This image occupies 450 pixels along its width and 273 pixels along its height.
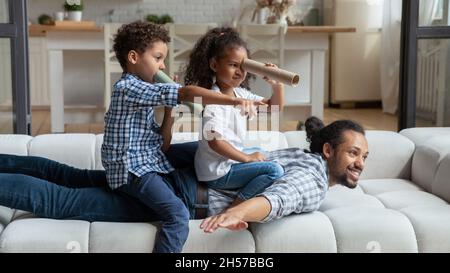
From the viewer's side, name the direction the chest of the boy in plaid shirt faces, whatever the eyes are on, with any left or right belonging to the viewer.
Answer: facing to the right of the viewer

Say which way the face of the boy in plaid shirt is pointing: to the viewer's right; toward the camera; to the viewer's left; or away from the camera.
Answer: to the viewer's right

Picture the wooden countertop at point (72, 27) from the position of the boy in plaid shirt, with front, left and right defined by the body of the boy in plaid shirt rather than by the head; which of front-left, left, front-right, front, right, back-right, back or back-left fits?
left

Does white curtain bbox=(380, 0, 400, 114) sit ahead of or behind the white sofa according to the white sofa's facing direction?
behind

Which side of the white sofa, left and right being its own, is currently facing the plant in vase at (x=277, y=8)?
back
